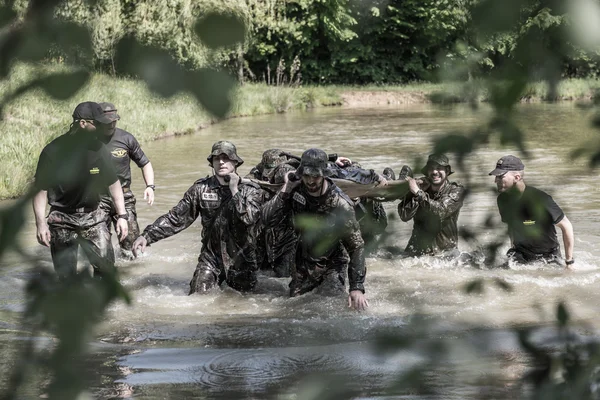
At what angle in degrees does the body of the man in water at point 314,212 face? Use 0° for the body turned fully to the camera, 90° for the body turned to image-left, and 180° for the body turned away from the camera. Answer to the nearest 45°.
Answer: approximately 0°

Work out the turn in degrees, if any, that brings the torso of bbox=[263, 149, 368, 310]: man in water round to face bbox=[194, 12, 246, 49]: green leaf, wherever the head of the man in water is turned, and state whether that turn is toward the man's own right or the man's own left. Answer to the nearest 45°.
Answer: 0° — they already face it

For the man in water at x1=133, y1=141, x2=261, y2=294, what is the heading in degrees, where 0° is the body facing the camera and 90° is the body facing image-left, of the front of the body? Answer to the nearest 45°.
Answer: approximately 0°

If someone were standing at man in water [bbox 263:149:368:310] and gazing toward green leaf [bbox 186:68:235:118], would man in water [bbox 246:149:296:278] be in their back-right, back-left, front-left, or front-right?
back-right

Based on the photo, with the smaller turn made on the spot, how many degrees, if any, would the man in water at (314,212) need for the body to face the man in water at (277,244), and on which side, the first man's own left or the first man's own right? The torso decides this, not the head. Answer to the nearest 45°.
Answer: approximately 180°

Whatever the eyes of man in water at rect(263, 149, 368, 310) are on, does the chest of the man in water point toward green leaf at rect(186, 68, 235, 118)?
yes

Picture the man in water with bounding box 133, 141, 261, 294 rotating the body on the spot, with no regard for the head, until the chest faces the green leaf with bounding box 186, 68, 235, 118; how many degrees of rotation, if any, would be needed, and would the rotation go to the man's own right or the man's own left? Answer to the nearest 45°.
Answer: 0° — they already face it

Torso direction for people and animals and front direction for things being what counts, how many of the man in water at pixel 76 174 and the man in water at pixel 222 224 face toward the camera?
2

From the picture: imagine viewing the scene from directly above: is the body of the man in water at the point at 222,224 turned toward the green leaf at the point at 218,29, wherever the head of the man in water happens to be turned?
yes
